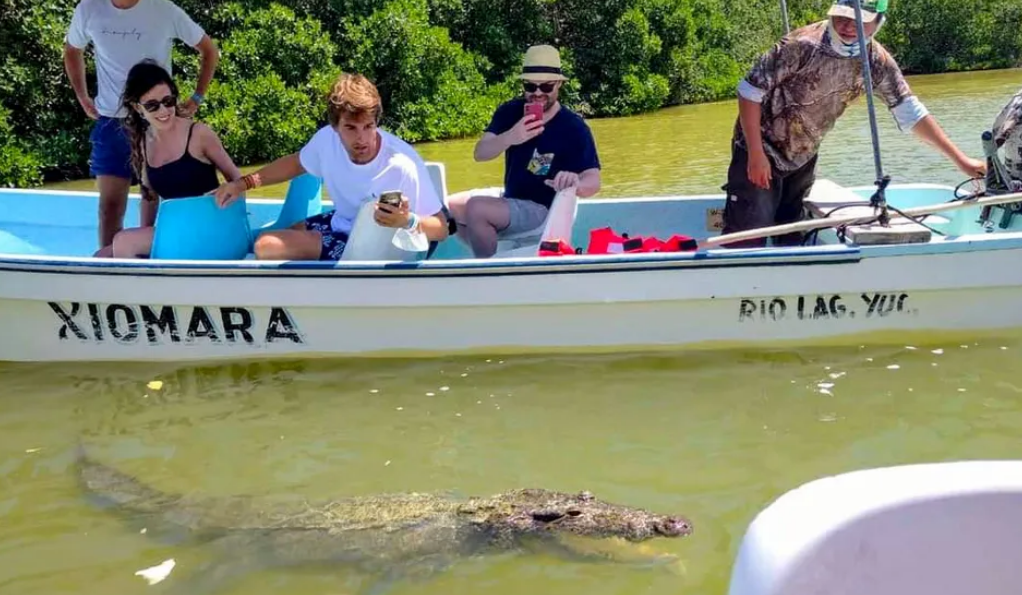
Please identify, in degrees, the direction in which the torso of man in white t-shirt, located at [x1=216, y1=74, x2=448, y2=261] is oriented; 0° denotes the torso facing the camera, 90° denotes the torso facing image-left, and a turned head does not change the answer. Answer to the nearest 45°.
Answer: approximately 0°

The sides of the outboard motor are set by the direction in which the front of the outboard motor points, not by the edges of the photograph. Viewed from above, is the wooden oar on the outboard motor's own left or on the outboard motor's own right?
on the outboard motor's own left

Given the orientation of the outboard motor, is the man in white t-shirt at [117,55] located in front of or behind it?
in front

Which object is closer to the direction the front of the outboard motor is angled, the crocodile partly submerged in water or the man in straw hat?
the man in straw hat

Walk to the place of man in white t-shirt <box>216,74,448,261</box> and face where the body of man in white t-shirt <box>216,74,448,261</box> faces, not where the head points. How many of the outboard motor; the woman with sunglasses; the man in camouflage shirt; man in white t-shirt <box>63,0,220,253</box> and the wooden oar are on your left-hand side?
3

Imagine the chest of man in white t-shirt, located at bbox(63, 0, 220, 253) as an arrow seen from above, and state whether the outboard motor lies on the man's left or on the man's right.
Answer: on the man's left

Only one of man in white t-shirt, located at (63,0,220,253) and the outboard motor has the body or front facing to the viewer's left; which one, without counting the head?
the outboard motor

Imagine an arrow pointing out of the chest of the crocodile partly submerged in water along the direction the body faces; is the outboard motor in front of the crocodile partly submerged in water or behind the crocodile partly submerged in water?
in front

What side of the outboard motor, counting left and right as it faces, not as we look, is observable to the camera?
left

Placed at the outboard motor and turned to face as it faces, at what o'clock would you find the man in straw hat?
The man in straw hat is roughly at 11 o'clock from the outboard motor.

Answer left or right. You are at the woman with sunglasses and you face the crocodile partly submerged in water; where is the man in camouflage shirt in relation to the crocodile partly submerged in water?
left
